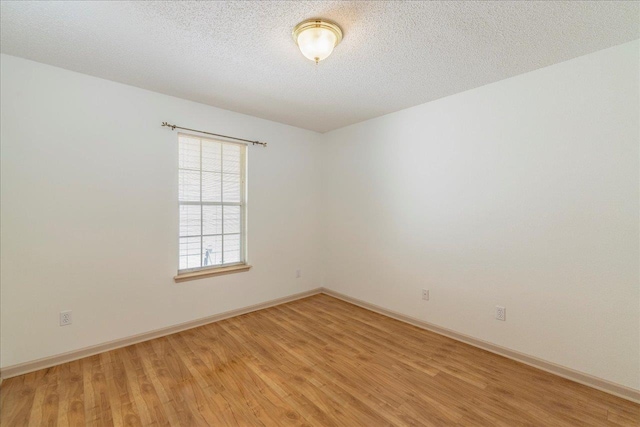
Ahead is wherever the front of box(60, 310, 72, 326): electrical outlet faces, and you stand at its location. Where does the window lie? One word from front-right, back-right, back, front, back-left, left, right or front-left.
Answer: left

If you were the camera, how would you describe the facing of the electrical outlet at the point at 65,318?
facing the viewer

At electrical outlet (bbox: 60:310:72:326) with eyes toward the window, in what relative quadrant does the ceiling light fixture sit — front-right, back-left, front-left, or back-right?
front-right

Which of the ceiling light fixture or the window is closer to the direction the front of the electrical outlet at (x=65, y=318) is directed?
the ceiling light fixture

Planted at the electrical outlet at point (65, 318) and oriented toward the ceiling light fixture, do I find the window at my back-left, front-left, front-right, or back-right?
front-left

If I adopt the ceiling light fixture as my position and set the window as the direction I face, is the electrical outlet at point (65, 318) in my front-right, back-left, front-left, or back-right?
front-left

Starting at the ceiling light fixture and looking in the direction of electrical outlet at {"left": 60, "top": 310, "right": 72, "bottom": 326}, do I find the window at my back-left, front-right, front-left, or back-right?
front-right

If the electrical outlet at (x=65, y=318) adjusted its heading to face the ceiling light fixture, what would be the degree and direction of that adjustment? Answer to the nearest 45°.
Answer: approximately 45° to its left
